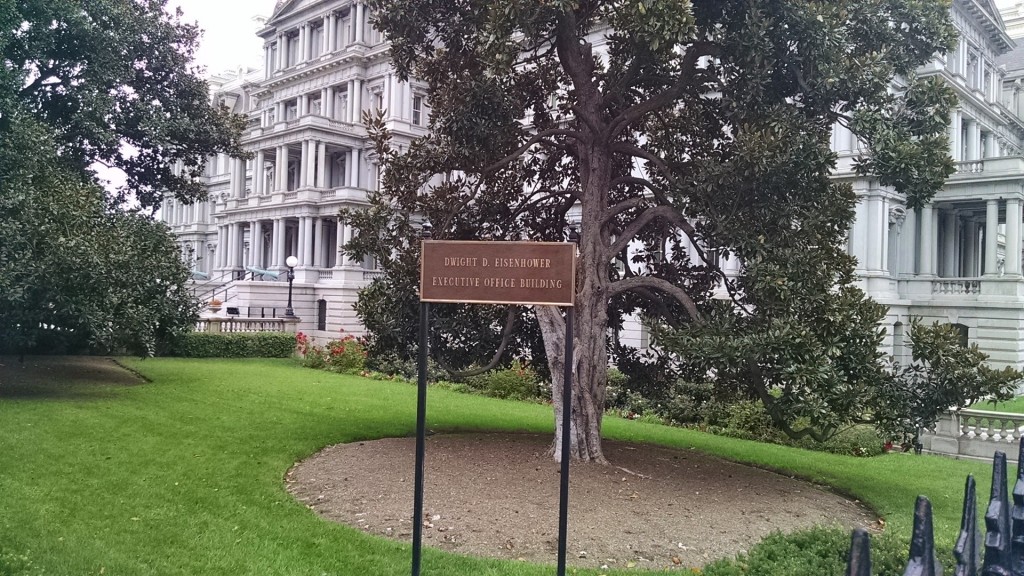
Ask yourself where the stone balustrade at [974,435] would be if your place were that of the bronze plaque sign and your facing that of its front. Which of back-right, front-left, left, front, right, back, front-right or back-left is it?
back-left

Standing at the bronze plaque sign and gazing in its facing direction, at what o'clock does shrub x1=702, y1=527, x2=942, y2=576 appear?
The shrub is roughly at 10 o'clock from the bronze plaque sign.

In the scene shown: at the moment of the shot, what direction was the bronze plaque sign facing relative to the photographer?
facing the viewer

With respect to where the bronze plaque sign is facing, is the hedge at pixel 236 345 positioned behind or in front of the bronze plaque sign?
behind

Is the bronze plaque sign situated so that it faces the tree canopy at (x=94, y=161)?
no

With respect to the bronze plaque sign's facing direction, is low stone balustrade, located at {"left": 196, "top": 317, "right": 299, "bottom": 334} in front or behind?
behind

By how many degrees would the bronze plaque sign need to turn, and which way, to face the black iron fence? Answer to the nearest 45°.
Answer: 0° — it already faces it

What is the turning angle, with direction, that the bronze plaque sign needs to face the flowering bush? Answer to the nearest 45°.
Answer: approximately 180°

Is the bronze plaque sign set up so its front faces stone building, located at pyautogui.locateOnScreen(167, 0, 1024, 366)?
no

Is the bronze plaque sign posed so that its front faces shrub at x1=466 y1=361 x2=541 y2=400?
no

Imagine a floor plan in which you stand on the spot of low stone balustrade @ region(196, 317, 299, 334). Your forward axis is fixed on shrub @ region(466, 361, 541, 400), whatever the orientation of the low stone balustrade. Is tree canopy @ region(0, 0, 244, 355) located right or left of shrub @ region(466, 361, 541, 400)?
right

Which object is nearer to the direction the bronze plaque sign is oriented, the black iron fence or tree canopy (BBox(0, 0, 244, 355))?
the black iron fence
